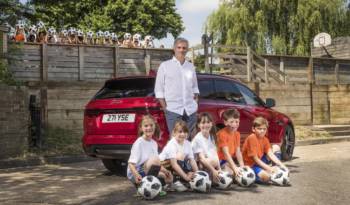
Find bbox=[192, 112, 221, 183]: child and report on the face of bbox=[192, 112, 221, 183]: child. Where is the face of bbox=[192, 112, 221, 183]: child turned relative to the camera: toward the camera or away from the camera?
toward the camera

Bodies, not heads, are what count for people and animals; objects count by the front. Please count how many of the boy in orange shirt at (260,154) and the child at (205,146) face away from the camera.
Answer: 0

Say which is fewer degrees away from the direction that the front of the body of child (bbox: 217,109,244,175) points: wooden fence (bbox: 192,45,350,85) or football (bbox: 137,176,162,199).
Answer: the football

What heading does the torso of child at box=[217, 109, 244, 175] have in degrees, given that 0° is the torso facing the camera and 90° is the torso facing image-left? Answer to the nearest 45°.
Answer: approximately 315°

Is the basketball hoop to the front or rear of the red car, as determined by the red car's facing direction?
to the front

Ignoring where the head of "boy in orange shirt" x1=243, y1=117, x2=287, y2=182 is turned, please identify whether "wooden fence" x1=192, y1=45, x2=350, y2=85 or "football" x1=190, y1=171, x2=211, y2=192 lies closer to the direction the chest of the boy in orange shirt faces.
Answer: the football

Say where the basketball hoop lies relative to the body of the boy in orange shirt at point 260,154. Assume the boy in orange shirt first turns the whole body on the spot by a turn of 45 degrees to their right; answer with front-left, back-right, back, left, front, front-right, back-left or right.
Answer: back

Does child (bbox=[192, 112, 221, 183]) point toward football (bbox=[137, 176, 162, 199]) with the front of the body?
no

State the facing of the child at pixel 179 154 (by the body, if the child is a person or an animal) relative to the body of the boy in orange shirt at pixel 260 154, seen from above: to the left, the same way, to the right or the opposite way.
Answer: the same way

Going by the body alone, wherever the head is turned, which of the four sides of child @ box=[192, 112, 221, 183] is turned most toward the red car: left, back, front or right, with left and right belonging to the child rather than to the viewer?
back

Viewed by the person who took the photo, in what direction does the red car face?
facing away from the viewer and to the right of the viewer

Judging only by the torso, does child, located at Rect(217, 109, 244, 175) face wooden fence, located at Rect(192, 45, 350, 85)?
no

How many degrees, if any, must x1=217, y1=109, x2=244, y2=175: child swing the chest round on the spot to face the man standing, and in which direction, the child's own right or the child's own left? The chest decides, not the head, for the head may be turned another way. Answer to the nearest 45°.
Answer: approximately 180°

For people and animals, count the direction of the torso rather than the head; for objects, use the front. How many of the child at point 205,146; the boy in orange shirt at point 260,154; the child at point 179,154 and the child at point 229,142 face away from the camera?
0

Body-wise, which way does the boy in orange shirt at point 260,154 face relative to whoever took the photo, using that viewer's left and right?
facing the viewer and to the right of the viewer

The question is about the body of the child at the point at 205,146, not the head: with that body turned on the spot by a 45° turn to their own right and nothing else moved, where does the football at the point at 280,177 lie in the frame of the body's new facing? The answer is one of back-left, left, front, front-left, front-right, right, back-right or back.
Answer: left

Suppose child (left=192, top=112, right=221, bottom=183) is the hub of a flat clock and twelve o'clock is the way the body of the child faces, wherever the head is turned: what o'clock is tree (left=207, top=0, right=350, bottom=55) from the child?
The tree is roughly at 8 o'clock from the child.

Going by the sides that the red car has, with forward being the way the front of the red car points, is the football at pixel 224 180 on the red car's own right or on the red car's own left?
on the red car's own right

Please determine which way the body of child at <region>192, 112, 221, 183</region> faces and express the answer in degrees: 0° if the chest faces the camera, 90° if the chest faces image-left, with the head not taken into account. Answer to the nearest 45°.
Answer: approximately 315°
